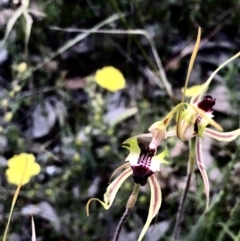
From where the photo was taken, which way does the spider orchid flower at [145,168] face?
toward the camera

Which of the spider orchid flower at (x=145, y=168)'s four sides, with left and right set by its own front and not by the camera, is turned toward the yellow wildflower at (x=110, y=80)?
back

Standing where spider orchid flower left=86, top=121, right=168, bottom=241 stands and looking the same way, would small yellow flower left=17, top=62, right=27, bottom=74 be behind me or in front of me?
behind

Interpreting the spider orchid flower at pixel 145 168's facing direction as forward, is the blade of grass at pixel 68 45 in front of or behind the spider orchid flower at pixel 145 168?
behind

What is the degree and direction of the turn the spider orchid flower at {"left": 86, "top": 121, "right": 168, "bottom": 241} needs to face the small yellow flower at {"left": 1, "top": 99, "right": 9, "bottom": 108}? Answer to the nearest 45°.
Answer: approximately 135° to its right

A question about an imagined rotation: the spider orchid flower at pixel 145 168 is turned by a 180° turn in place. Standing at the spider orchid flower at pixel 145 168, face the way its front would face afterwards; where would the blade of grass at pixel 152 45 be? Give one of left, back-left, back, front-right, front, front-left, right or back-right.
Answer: front
